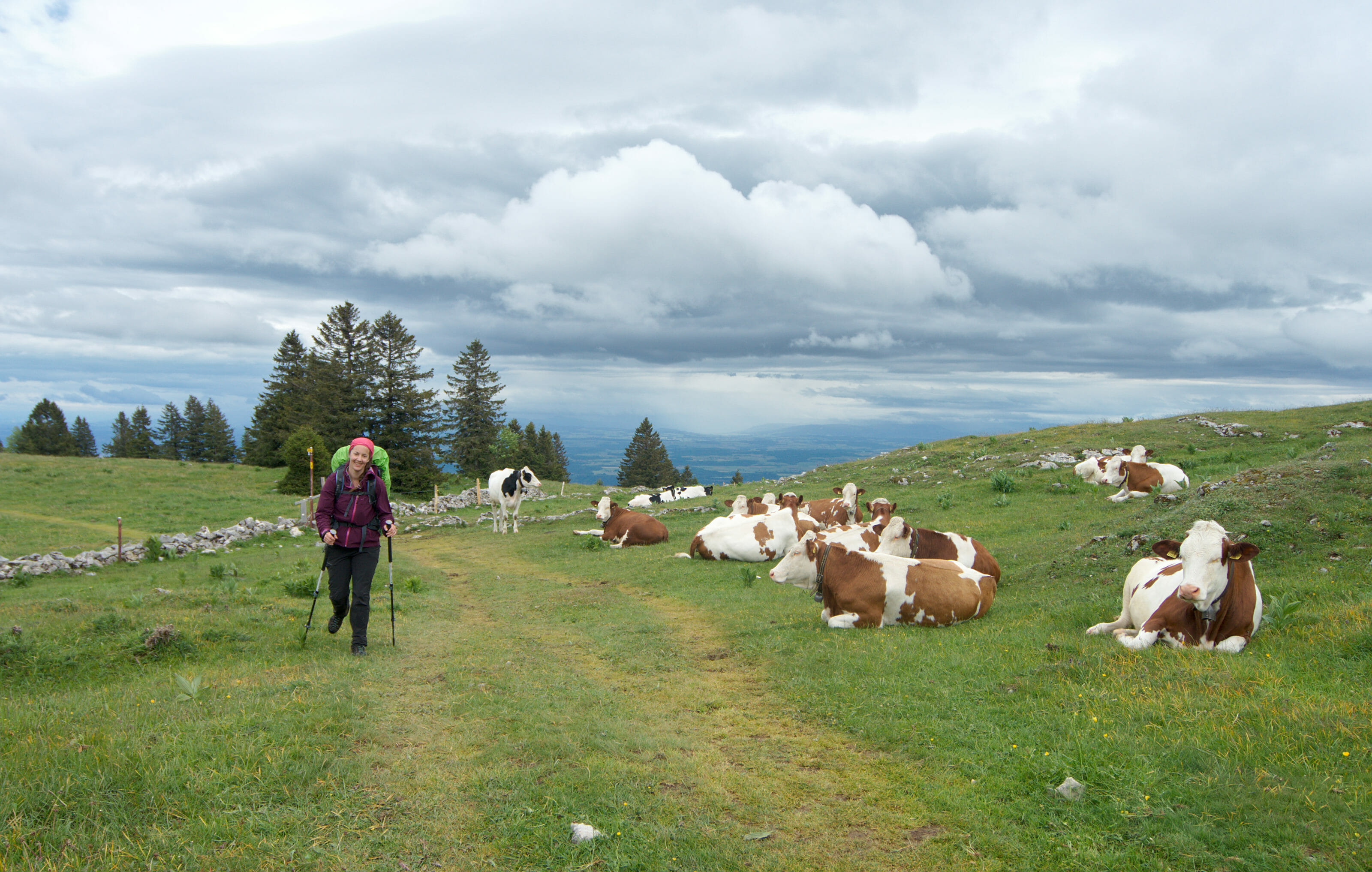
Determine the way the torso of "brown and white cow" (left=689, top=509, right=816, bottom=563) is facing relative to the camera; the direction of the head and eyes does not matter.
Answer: to the viewer's right

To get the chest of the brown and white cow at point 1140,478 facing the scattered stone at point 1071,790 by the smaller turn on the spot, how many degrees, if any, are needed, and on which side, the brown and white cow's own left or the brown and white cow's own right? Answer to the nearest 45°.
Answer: approximately 90° to the brown and white cow's own left

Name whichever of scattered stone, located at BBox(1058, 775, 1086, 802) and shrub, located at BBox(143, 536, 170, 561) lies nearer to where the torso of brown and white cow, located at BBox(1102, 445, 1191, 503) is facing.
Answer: the shrub

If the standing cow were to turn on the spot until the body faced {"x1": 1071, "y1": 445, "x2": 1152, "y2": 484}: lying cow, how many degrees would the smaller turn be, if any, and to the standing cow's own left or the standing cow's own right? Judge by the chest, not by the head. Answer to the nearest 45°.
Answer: approximately 45° to the standing cow's own left

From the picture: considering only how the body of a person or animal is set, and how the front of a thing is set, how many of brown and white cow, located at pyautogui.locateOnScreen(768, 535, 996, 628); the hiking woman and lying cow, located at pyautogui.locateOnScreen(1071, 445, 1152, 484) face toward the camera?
1

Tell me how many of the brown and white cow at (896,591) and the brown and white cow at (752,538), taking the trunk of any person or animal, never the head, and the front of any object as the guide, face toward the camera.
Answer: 0

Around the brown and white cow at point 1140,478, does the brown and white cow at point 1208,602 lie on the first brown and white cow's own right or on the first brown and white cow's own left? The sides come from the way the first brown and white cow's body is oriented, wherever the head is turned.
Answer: on the first brown and white cow's own left

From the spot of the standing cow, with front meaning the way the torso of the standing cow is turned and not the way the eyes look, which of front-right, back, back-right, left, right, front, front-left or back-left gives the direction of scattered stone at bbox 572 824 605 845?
front-right

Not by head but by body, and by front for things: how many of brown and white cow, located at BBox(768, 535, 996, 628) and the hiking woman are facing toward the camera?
1

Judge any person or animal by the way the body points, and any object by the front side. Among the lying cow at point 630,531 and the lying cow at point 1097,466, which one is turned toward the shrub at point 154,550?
the lying cow at point 630,531

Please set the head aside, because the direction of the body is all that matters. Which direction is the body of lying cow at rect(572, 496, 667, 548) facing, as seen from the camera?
to the viewer's left

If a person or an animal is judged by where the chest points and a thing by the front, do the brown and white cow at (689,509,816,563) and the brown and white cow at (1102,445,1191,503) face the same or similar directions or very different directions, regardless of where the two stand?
very different directions

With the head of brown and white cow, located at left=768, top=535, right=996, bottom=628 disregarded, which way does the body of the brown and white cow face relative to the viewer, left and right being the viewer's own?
facing to the left of the viewer
